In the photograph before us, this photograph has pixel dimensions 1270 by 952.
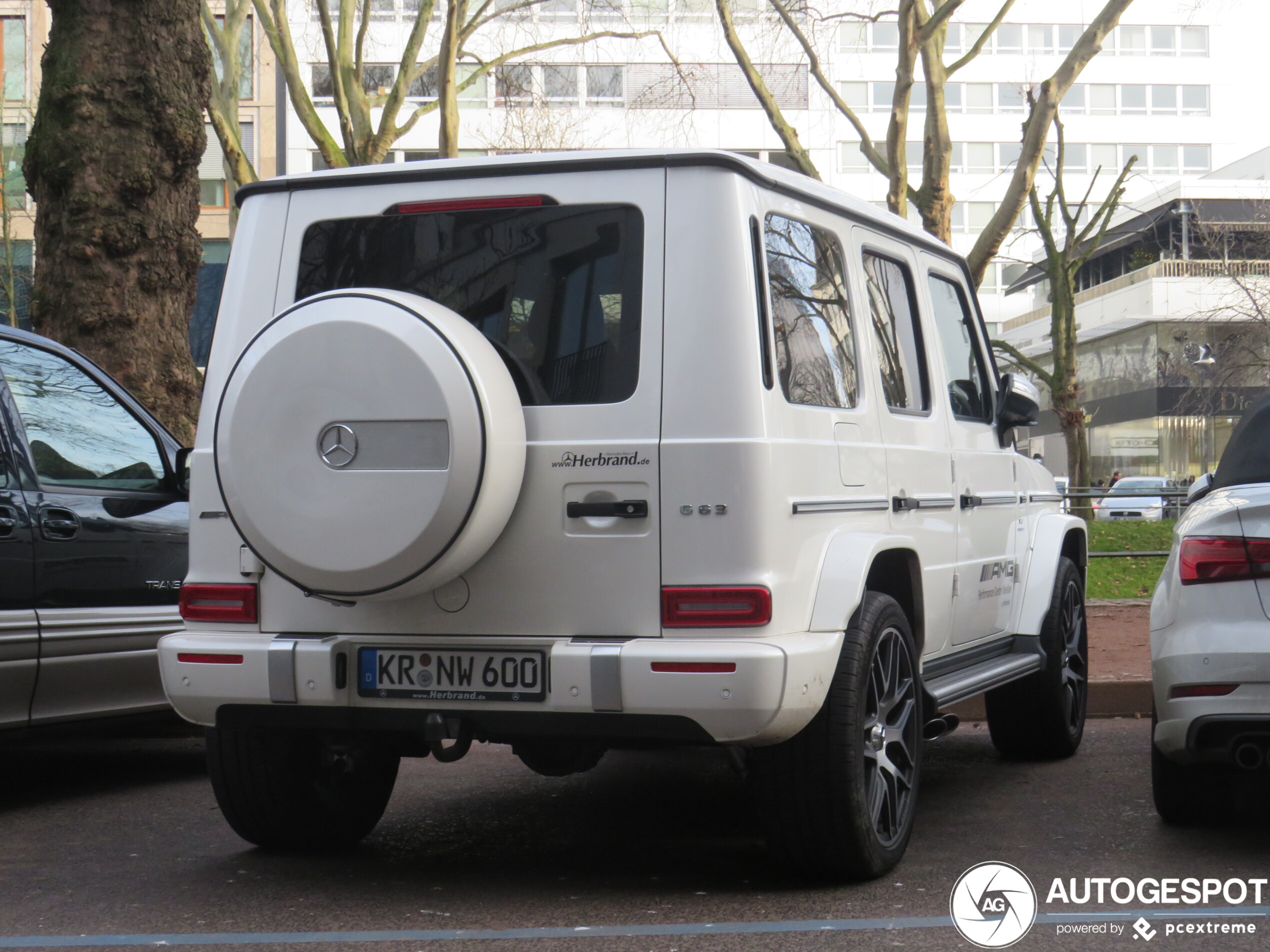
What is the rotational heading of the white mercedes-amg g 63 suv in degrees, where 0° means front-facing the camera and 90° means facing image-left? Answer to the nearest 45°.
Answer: approximately 225°

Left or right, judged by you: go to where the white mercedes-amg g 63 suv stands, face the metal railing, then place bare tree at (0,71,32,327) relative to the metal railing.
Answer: left

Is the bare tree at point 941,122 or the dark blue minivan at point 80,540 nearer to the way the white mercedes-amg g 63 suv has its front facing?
the bare tree

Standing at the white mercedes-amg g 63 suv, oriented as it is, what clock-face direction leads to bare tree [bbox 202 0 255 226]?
The bare tree is roughly at 10 o'clock from the white mercedes-amg g 63 suv.

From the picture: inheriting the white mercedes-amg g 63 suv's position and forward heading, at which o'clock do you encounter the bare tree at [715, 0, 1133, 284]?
The bare tree is roughly at 11 o'clock from the white mercedes-amg g 63 suv.
